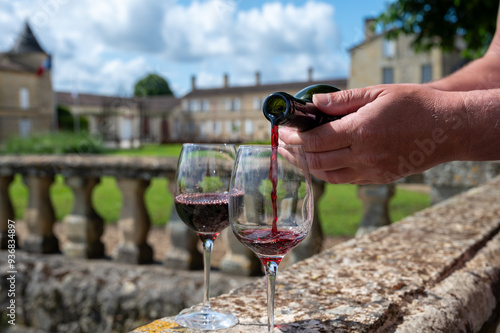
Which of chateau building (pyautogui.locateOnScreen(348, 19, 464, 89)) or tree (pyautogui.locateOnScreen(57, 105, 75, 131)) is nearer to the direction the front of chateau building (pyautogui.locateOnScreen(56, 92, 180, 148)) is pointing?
the chateau building

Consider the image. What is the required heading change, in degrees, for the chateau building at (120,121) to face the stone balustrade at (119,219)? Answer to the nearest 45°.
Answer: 0° — it already faces it

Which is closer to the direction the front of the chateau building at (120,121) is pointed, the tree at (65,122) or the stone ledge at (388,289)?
the stone ledge

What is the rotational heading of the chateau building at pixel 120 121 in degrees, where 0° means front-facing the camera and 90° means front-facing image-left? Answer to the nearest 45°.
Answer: approximately 0°

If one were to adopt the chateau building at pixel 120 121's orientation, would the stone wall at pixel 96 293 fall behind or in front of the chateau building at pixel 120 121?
in front

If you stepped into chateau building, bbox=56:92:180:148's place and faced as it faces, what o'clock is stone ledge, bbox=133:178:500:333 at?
The stone ledge is roughly at 12 o'clock from the chateau building.

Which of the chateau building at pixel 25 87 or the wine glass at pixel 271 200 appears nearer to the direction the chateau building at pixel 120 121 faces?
the wine glass

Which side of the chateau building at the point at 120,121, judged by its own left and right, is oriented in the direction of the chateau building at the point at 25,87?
right

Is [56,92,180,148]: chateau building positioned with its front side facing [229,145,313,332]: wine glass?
yes
